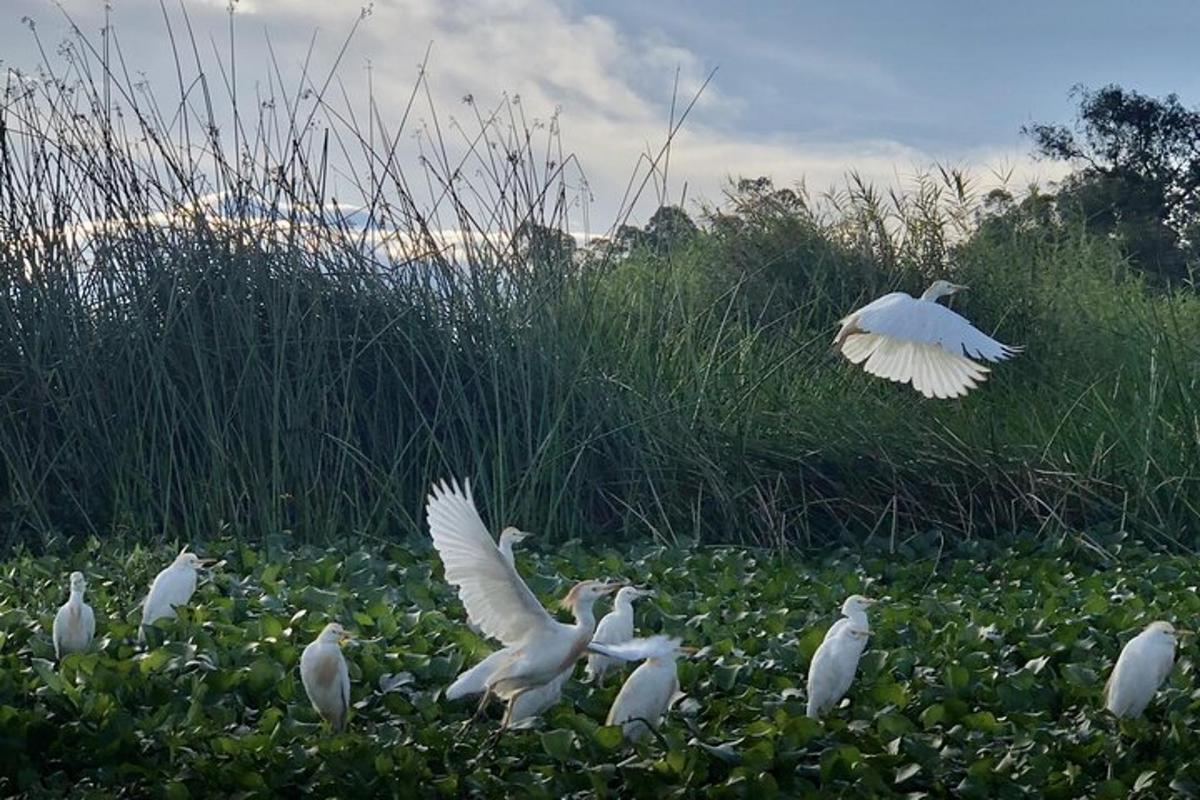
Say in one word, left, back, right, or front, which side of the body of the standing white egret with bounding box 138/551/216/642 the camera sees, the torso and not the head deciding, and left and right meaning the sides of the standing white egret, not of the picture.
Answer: right

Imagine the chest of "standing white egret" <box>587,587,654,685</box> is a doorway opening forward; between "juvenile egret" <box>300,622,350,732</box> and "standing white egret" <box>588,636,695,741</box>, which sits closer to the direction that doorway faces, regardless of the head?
the standing white egret

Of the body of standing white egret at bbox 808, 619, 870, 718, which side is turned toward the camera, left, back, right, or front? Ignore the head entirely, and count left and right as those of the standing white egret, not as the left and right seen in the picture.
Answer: right

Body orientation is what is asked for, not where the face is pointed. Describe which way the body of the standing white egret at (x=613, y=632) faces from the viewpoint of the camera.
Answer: to the viewer's right

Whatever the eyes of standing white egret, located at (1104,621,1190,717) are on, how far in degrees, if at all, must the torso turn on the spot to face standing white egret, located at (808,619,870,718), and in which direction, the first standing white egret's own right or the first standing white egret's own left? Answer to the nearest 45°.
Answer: approximately 180°

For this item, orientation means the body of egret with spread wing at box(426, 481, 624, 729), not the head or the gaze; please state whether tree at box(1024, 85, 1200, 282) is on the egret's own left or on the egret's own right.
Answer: on the egret's own left

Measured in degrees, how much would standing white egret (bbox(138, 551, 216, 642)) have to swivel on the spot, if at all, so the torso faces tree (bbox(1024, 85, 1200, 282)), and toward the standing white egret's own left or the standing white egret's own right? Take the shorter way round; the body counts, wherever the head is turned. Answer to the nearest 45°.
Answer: approximately 45° to the standing white egret's own left

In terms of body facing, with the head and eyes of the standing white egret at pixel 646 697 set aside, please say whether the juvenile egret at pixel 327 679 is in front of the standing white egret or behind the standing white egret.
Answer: behind

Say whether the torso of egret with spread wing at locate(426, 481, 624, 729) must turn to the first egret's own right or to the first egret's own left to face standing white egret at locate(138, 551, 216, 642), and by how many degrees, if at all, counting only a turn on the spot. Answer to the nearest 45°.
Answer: approximately 135° to the first egret's own left

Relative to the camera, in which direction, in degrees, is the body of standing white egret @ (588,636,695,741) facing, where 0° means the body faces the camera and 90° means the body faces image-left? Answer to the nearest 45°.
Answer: approximately 270°
